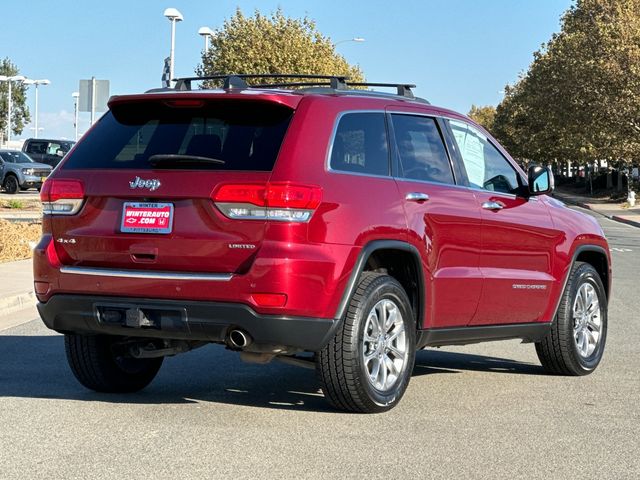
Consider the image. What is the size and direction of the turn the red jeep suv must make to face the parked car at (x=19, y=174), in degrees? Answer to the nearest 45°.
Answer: approximately 45° to its left

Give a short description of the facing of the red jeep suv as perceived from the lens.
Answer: facing away from the viewer and to the right of the viewer

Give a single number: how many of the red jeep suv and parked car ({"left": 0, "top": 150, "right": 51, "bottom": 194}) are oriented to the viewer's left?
0

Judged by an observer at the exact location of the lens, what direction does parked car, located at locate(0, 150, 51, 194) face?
facing the viewer and to the right of the viewer

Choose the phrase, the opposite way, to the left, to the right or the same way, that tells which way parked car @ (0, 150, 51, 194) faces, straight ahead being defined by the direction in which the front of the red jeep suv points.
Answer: to the right

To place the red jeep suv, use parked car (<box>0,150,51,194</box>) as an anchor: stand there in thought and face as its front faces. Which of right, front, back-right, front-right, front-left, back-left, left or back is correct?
front-right

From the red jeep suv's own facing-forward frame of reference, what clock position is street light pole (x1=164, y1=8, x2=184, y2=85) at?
The street light pole is roughly at 10 o'clock from the red jeep suv.
